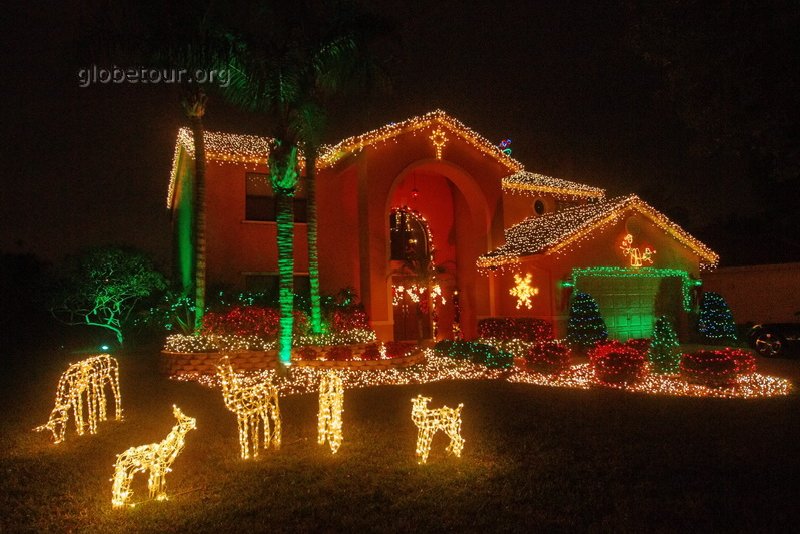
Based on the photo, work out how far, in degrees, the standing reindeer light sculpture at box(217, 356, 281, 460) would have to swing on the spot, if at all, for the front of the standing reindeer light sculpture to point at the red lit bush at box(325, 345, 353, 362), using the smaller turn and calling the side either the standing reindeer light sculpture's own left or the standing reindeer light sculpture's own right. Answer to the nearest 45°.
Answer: approximately 135° to the standing reindeer light sculpture's own right

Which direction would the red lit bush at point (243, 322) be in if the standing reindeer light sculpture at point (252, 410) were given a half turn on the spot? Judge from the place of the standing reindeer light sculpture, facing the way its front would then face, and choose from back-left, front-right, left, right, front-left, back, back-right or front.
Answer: front-left

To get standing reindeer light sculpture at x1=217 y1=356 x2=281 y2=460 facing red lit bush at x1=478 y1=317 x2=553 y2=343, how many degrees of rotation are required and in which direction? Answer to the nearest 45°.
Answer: approximately 180°

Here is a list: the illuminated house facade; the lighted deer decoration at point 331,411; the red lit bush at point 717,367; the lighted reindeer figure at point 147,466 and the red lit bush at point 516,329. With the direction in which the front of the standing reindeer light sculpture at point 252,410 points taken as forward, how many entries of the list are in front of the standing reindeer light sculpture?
1

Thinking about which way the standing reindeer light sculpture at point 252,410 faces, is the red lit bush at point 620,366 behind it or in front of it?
behind

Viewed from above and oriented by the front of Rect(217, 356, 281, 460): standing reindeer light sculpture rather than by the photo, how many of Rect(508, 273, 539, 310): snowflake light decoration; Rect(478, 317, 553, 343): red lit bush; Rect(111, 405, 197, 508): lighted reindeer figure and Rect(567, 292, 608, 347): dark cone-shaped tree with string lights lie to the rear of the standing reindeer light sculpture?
3

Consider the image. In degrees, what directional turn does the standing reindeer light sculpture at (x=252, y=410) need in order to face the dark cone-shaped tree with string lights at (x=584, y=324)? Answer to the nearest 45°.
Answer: approximately 180°

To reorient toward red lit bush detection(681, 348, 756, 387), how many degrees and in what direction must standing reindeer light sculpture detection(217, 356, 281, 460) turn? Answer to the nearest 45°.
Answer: approximately 135° to its left

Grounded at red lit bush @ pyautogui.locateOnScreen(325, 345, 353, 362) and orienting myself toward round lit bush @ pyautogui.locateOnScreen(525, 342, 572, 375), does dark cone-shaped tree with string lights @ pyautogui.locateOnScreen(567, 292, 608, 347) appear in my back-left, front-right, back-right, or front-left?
front-left

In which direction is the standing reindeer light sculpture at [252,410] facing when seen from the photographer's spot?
facing the viewer and to the left of the viewer

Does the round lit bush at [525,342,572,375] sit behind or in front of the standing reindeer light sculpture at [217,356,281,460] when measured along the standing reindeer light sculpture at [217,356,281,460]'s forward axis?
behind
